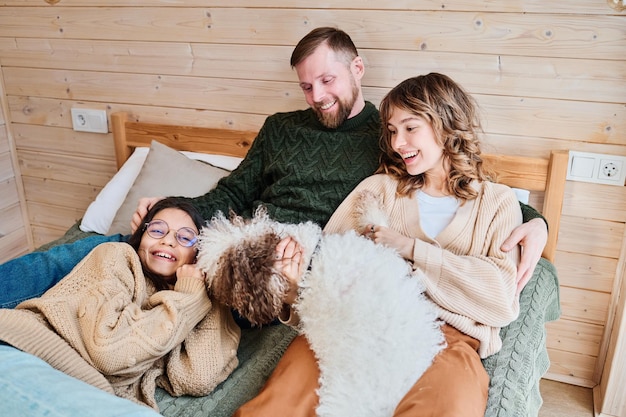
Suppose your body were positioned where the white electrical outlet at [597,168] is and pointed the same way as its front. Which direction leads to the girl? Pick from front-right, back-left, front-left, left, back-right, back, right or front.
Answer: front-right

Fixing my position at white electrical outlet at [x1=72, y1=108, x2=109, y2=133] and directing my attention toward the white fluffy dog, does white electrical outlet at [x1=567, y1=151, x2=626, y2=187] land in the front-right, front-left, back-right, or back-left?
front-left

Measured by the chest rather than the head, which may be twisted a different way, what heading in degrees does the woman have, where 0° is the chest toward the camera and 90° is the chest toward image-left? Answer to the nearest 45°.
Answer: approximately 45°

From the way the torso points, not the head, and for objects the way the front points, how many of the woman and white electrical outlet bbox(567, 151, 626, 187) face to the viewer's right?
0

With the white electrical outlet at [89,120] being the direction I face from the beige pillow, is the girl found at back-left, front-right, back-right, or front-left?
back-left

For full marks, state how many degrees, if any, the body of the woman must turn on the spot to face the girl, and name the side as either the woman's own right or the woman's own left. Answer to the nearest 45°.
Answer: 0° — they already face them

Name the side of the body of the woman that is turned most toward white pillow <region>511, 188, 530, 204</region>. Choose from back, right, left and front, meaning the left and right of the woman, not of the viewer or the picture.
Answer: back

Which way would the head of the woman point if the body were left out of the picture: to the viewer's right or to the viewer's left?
to the viewer's left

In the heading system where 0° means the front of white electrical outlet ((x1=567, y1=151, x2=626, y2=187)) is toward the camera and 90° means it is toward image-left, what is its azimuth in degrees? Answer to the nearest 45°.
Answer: approximately 0°

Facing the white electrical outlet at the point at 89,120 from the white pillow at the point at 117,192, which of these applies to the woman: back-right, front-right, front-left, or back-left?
back-right

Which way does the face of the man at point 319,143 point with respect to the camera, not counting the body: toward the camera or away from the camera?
toward the camera

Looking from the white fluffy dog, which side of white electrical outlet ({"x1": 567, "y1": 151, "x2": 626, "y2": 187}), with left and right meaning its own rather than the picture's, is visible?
front

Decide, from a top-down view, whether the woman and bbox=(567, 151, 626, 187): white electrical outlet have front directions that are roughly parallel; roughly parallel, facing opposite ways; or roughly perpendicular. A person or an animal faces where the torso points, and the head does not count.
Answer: roughly parallel
